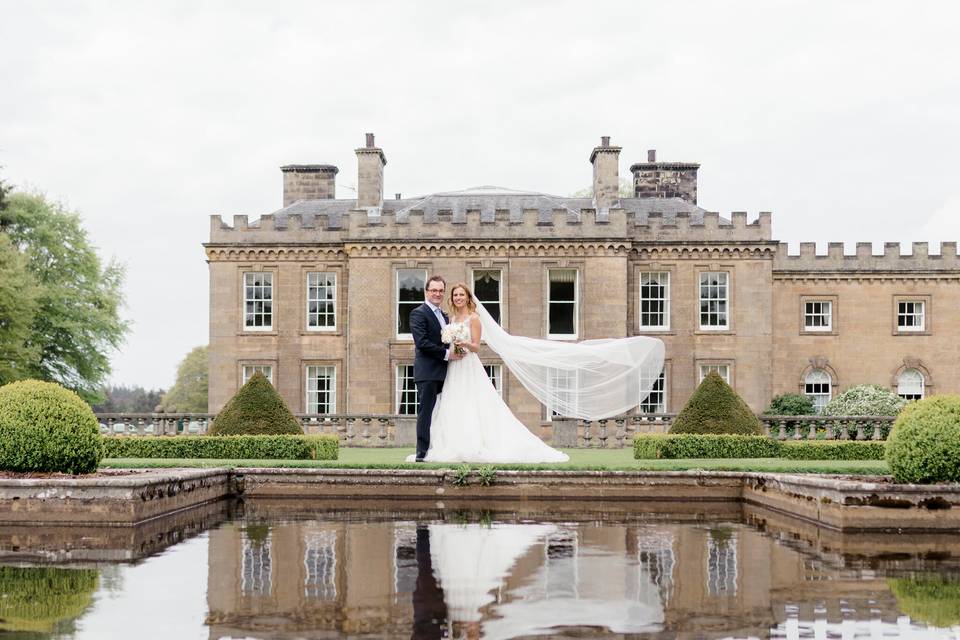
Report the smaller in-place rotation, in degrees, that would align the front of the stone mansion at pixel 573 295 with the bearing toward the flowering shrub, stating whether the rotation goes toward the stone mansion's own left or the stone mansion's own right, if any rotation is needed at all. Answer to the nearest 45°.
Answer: approximately 90° to the stone mansion's own left

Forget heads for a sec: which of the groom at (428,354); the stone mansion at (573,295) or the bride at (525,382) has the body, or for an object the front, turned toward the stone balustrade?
the stone mansion

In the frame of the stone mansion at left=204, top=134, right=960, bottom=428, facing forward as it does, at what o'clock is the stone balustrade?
The stone balustrade is roughly at 12 o'clock from the stone mansion.

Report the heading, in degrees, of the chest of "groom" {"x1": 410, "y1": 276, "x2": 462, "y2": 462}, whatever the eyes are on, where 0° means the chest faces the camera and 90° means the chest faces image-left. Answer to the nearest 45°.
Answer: approximately 315°

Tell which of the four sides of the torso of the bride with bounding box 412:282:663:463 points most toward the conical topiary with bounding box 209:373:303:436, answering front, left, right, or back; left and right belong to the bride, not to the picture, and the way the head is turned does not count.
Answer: right

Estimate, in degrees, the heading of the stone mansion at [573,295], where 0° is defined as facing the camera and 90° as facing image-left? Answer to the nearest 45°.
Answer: approximately 0°
